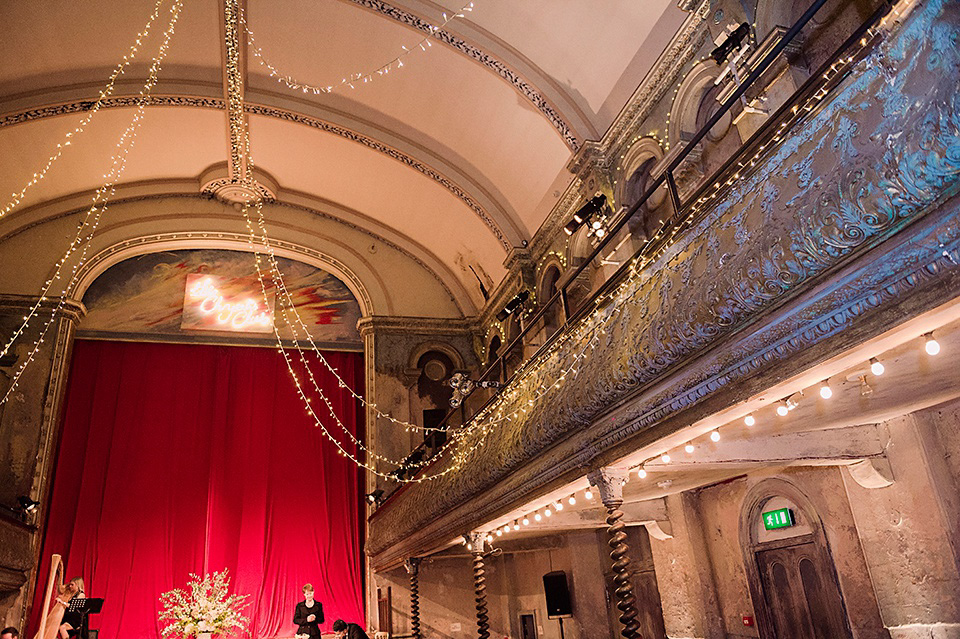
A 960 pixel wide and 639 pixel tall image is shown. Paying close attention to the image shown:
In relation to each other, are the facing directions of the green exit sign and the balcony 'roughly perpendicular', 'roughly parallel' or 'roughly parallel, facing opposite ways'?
roughly parallel

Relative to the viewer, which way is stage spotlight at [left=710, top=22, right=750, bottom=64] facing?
to the viewer's left

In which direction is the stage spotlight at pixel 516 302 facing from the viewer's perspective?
to the viewer's left

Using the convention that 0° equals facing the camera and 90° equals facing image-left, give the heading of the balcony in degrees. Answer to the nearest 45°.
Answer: approximately 45°

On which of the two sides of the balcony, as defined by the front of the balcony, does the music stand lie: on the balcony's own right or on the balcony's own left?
on the balcony's own right

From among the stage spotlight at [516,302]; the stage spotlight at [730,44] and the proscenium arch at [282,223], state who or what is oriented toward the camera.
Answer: the proscenium arch

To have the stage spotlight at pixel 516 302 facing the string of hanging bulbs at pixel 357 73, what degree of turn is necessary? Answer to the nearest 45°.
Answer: approximately 45° to its left

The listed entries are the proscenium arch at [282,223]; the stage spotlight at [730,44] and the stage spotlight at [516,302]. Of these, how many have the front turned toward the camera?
1

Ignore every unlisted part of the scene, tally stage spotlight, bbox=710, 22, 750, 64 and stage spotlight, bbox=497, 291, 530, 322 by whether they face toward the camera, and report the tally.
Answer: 0

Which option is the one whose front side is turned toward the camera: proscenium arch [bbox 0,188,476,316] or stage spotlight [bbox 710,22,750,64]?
the proscenium arch

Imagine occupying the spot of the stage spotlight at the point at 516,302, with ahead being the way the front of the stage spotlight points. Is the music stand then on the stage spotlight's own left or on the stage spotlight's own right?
on the stage spotlight's own left

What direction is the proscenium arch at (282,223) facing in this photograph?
toward the camera

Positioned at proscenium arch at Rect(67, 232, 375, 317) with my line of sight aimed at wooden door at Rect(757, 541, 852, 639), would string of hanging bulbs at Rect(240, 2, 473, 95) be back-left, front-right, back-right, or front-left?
front-right
